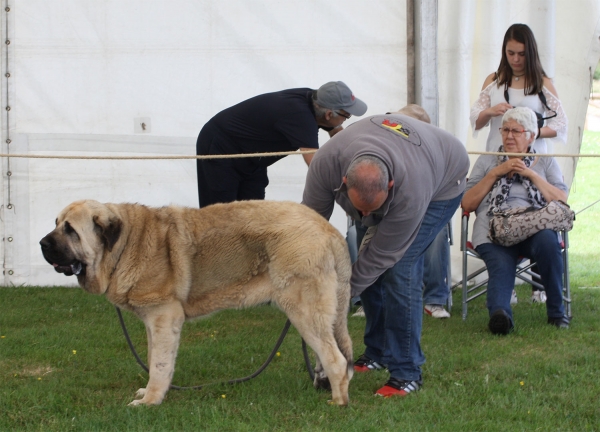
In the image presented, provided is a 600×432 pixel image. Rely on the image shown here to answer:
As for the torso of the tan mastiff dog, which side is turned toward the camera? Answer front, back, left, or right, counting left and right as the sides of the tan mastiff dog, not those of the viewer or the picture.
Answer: left

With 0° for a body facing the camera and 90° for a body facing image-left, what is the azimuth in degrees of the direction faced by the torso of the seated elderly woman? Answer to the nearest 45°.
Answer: approximately 0°

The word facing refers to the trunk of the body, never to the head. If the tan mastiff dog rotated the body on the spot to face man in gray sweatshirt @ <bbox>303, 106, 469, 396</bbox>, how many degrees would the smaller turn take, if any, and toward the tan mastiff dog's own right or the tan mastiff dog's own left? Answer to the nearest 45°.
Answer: approximately 180°

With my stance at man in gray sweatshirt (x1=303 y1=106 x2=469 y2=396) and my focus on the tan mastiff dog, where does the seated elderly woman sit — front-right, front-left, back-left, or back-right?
back-right

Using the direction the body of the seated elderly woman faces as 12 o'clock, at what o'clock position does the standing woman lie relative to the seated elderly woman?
The standing woman is roughly at 6 o'clock from the seated elderly woman.

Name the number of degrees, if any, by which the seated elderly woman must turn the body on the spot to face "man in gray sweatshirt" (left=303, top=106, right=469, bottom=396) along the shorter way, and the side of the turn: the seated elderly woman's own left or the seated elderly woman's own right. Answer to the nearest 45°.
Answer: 0° — they already face them

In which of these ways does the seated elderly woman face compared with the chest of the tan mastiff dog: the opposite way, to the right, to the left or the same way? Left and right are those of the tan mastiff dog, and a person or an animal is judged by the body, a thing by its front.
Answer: to the left

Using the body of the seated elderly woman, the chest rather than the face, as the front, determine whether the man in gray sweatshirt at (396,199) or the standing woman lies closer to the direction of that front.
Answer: the man in gray sweatshirt

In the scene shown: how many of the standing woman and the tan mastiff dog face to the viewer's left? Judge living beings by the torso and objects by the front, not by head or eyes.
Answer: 1

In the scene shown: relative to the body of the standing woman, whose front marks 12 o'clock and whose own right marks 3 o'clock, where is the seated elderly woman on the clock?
The seated elderly woman is roughly at 12 o'clock from the standing woman.

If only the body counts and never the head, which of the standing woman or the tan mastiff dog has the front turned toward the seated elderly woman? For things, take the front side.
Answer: the standing woman

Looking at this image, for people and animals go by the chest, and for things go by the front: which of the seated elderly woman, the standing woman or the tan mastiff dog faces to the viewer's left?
the tan mastiff dog
